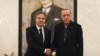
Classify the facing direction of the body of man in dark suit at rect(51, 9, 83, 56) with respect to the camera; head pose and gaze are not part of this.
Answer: toward the camera
